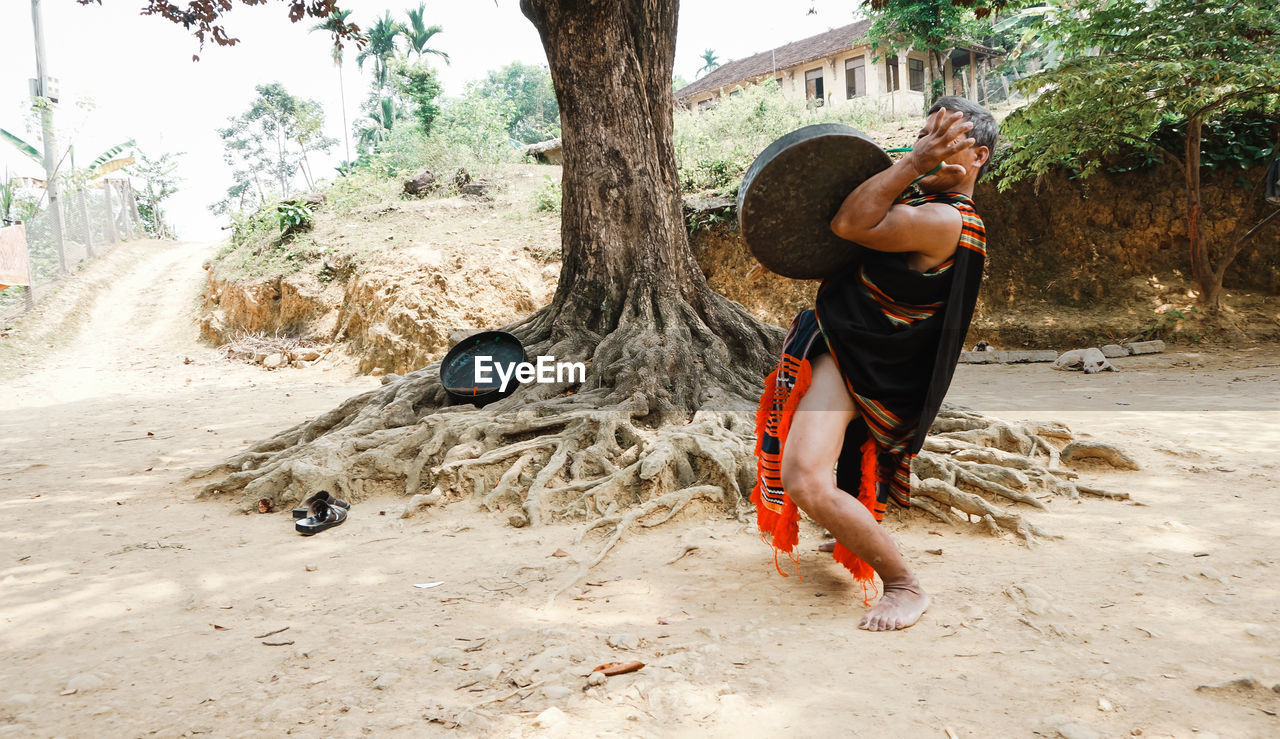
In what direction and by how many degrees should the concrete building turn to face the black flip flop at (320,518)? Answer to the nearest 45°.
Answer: approximately 45° to its left

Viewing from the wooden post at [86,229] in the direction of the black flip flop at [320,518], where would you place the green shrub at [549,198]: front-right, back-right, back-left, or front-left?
front-left

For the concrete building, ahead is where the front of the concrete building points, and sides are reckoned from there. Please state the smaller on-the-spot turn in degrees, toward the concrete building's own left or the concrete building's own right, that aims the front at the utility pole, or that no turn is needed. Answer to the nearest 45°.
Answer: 0° — it already faces it

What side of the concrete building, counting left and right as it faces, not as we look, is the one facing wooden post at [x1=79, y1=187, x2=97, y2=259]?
front

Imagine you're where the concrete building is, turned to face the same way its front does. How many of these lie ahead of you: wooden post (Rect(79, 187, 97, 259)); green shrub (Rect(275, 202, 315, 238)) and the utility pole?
3

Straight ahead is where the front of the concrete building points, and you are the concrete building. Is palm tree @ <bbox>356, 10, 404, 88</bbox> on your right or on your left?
on your right

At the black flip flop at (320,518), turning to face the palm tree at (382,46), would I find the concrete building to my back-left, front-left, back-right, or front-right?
front-right

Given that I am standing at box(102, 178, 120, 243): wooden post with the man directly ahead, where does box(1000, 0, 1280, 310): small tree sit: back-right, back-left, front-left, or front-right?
front-left

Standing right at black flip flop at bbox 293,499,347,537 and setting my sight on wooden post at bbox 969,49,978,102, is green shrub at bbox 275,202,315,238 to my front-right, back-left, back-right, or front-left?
front-left

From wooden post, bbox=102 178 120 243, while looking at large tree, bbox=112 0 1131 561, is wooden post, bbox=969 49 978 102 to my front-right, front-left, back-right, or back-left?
front-left

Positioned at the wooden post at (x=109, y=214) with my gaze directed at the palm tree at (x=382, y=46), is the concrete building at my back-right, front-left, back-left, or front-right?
front-right

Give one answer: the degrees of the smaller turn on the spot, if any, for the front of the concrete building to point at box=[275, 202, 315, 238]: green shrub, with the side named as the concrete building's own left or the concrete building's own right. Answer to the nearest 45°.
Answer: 0° — it already faces it

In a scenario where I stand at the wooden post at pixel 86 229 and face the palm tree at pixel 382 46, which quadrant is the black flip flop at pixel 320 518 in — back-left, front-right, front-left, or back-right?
back-right

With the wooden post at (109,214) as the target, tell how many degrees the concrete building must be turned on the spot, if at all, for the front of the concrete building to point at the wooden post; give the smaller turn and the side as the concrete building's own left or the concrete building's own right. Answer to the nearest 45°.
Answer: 0° — it already faces it

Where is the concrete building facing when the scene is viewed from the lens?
facing the viewer and to the left of the viewer
